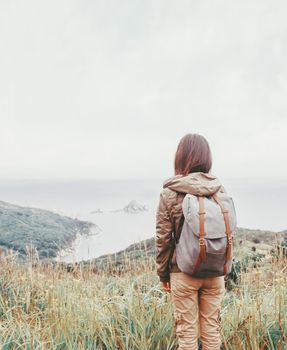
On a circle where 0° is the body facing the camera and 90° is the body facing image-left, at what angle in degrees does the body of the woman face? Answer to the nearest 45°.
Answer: approximately 135°

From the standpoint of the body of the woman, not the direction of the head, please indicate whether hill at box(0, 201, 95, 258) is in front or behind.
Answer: in front

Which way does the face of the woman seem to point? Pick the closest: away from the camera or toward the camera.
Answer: away from the camera

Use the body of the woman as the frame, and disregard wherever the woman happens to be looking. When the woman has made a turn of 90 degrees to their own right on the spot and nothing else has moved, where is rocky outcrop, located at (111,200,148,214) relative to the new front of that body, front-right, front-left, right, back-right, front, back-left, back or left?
front-left
